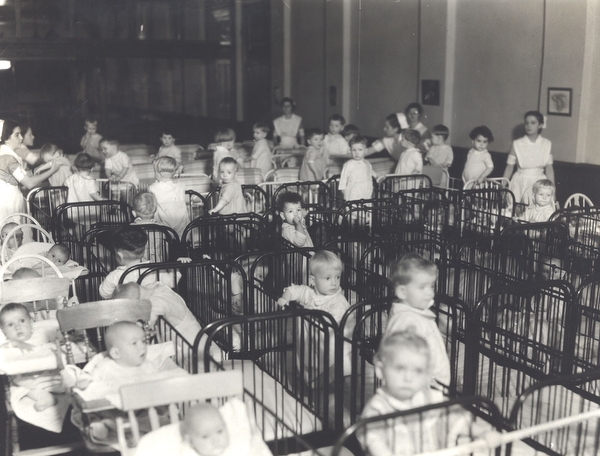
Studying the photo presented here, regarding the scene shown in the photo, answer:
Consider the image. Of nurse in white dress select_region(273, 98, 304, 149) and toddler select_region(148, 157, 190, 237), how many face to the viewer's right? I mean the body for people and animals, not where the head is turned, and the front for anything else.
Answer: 0

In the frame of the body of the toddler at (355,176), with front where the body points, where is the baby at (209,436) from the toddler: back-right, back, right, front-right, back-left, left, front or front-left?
front

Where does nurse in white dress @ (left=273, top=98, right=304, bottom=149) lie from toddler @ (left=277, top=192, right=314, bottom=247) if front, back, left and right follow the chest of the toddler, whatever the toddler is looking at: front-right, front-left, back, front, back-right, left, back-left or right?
back-left

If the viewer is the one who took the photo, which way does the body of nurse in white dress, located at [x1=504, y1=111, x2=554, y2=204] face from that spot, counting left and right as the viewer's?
facing the viewer

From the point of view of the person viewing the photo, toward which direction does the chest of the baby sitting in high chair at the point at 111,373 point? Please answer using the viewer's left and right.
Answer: facing the viewer and to the right of the viewer

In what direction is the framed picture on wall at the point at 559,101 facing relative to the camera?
toward the camera

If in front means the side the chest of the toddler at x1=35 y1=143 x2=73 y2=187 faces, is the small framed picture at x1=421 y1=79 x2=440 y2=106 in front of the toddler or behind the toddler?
behind

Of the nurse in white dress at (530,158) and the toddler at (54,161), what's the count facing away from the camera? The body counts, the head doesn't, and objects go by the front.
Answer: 0

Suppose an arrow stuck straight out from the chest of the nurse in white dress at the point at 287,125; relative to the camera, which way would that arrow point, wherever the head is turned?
toward the camera

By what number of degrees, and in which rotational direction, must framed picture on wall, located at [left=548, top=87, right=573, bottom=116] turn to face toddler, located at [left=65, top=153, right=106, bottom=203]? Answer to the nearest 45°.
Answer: approximately 45° to its right

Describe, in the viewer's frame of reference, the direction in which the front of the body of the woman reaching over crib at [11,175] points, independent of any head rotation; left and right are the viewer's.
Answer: facing to the right of the viewer

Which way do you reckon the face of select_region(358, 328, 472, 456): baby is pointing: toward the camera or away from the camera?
toward the camera

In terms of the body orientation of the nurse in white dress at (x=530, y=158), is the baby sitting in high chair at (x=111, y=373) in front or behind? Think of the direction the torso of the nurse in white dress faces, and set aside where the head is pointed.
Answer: in front

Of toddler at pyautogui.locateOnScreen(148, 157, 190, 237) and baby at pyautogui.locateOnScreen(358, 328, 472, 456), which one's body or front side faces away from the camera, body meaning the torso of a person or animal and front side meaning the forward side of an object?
the toddler

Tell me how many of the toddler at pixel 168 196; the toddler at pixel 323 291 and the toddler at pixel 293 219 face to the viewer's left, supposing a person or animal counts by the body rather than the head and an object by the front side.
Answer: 0

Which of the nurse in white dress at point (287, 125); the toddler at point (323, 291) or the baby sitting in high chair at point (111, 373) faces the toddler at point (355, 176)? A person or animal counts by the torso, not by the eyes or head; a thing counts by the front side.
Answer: the nurse in white dress

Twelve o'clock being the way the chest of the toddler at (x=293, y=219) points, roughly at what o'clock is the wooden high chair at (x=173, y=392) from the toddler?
The wooden high chair is roughly at 2 o'clock from the toddler.
